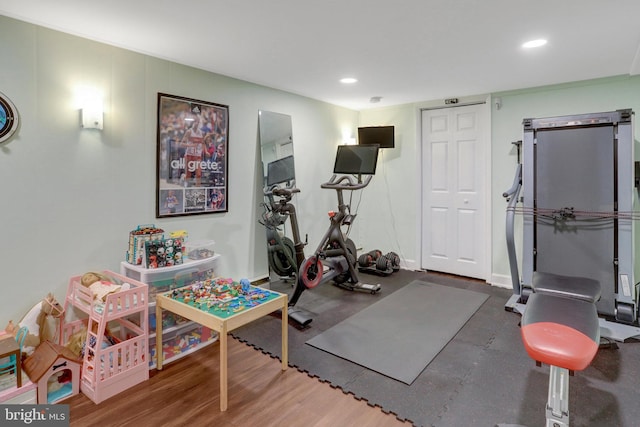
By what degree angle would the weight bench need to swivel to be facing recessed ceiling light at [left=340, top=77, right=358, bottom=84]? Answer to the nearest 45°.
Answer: approximately 135° to its right

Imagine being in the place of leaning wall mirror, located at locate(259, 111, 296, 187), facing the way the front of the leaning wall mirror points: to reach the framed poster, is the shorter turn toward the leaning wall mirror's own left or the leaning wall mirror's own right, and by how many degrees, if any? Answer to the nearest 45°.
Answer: approximately 90° to the leaning wall mirror's own right

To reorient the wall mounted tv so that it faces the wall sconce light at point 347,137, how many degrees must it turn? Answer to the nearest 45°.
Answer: approximately 45° to its right

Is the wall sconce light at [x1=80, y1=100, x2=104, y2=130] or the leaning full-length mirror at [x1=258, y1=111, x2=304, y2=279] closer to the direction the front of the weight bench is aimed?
the wall sconce light

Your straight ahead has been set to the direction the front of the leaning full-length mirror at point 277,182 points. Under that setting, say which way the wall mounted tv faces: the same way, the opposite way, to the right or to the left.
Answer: to the right

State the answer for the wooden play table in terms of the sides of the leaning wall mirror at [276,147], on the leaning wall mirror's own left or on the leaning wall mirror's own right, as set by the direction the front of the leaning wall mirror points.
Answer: on the leaning wall mirror's own right

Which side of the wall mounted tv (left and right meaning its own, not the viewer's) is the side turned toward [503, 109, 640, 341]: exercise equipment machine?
left

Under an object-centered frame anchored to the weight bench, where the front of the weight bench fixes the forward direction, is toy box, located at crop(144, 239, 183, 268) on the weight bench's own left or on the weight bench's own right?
on the weight bench's own right

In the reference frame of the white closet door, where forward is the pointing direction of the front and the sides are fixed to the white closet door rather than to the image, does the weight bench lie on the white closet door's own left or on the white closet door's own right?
on the white closet door's own left

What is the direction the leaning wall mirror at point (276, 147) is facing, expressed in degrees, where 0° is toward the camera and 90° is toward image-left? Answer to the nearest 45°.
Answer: approximately 315°

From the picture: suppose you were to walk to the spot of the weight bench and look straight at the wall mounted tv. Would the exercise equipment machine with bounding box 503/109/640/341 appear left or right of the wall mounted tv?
right
